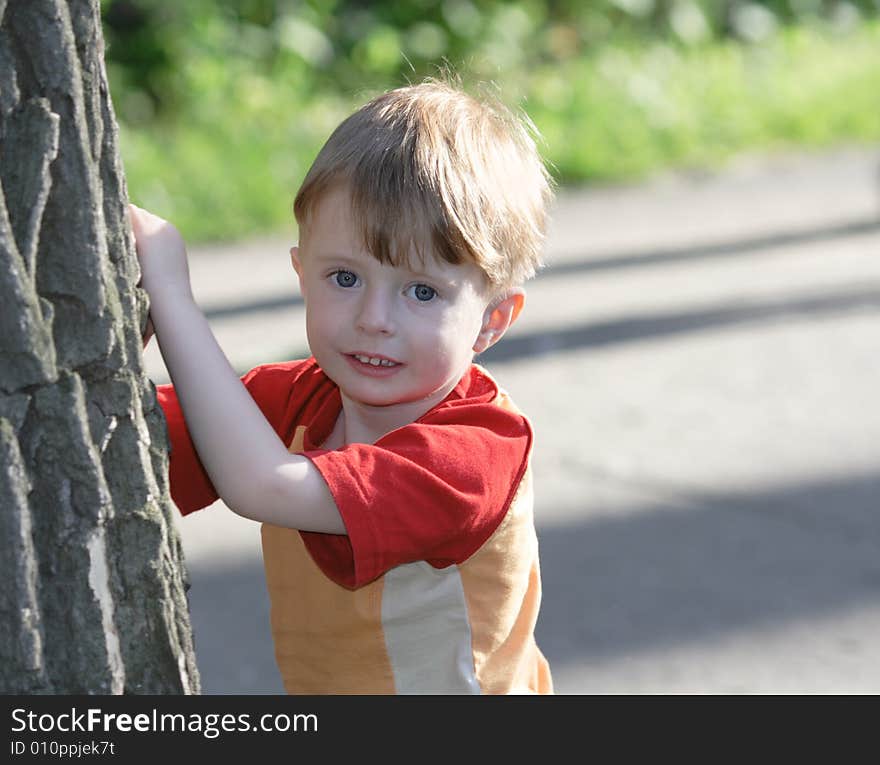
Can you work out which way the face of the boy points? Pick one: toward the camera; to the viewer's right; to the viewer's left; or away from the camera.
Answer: toward the camera

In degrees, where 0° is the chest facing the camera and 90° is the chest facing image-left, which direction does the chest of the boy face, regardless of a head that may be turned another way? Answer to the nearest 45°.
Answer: approximately 45°
